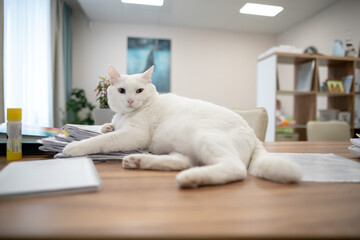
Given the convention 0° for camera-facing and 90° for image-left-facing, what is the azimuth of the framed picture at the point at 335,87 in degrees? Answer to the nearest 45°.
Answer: approximately 0°

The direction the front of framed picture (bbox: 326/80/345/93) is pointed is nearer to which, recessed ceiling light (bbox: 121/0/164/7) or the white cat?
the white cat

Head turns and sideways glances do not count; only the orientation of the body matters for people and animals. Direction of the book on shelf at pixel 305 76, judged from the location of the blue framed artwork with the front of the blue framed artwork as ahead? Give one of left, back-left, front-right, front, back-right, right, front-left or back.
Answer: front-left

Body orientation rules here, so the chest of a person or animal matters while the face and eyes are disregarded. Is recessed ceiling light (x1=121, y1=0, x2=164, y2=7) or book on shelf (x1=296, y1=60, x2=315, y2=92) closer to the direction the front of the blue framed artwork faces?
the recessed ceiling light

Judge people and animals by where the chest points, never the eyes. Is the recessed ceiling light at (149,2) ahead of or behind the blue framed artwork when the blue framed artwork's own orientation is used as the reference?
ahead

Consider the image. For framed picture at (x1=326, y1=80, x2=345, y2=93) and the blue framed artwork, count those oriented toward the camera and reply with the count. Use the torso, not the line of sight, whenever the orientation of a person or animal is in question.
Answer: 2

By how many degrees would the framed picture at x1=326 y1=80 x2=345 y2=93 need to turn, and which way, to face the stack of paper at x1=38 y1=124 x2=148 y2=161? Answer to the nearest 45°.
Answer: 0° — it already faces it

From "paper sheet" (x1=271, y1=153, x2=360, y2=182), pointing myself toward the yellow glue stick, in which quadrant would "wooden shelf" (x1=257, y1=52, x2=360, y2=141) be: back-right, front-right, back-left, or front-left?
back-right

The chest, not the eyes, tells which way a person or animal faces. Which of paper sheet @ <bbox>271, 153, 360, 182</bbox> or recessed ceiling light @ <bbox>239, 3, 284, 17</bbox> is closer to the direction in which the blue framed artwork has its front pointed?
the paper sheet

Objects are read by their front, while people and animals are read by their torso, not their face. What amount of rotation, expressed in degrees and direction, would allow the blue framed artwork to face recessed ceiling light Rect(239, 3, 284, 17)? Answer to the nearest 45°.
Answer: approximately 45° to its left

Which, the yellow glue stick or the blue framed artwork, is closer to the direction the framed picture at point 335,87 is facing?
the yellow glue stick

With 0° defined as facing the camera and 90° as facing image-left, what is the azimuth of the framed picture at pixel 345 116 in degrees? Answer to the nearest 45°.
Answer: approximately 45°

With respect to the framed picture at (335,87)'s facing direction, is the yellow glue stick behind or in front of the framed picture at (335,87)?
in front
